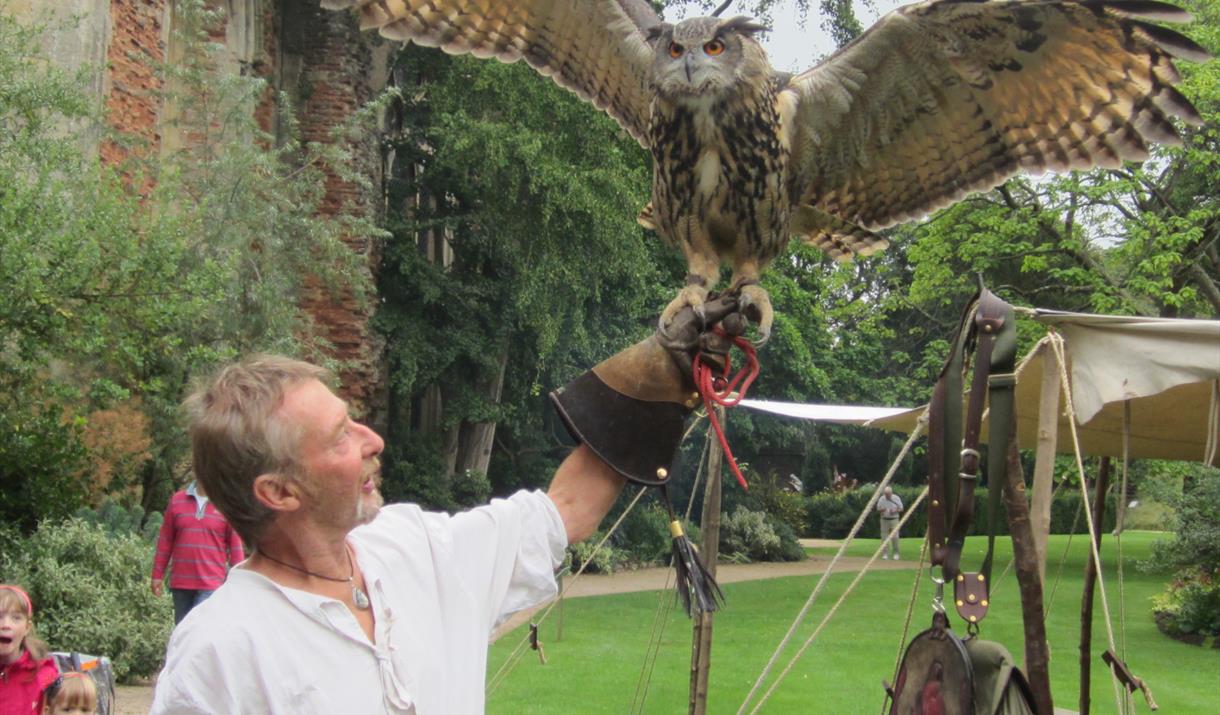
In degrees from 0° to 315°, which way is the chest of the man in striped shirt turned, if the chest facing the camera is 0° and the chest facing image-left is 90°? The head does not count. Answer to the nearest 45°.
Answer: approximately 0°

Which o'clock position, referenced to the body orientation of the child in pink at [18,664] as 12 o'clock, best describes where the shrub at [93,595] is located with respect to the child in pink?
The shrub is roughly at 6 o'clock from the child in pink.

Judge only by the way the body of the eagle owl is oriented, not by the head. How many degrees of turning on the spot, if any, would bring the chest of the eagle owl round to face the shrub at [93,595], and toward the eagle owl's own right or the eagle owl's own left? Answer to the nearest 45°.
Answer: approximately 135° to the eagle owl's own right

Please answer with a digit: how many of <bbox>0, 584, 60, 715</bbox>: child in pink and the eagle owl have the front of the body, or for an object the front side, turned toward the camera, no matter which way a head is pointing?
2

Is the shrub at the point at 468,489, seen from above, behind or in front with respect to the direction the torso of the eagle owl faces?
behind

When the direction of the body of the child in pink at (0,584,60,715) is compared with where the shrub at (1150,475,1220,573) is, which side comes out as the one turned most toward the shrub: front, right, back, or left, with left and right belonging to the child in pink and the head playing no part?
left

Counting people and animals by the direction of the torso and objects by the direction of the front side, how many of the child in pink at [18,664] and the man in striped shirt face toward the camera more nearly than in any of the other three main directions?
2

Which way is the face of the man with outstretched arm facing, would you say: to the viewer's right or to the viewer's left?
to the viewer's right

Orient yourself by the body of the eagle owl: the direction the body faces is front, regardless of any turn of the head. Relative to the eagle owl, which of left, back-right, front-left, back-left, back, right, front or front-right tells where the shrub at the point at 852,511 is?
back

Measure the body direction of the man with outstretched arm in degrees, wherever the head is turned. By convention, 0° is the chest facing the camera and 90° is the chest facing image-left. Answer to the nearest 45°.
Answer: approximately 315°

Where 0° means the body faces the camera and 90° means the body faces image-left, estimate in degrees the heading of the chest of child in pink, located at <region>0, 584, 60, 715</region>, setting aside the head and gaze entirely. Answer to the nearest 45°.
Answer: approximately 0°

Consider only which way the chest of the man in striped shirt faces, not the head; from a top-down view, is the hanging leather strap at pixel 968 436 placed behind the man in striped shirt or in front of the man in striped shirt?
in front

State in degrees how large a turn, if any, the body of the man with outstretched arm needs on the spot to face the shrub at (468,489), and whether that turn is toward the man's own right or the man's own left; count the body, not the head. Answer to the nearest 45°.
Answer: approximately 135° to the man's own left

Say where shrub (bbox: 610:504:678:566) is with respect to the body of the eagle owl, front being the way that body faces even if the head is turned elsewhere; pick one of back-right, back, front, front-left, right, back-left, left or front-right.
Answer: back
